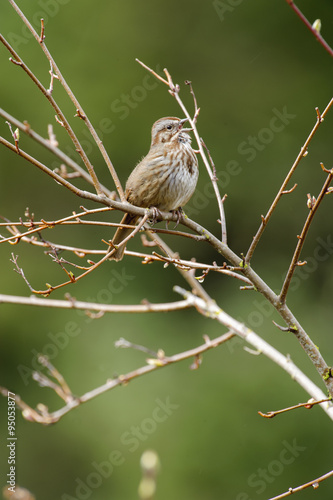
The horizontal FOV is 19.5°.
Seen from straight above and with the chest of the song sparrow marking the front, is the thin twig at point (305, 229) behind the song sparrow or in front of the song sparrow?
in front

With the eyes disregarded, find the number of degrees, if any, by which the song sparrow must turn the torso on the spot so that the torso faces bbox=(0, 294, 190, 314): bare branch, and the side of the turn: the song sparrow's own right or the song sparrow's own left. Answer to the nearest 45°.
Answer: approximately 45° to the song sparrow's own right

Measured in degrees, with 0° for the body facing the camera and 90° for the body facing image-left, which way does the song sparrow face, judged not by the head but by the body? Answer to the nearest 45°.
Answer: approximately 315°
